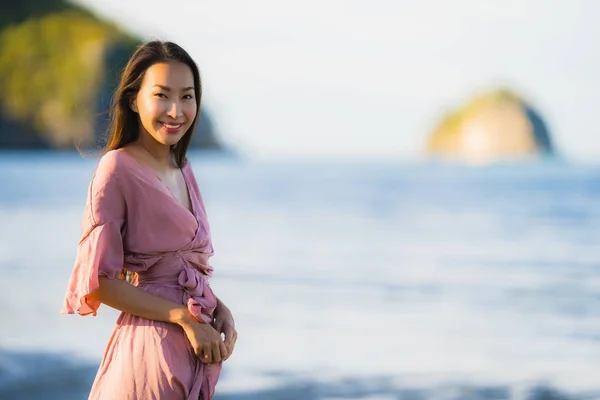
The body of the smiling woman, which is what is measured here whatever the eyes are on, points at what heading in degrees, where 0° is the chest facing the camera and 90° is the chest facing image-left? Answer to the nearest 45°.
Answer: approximately 315°
